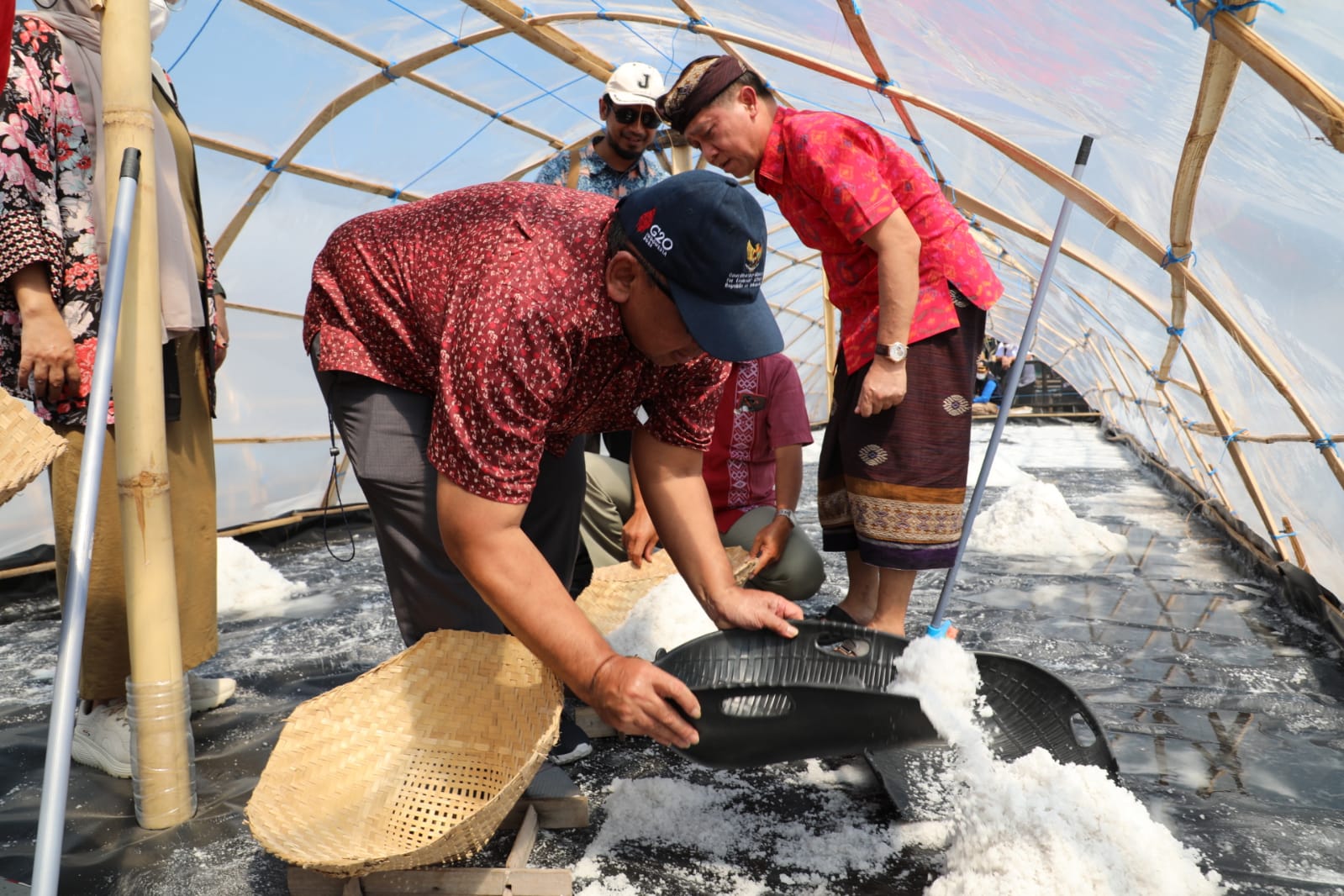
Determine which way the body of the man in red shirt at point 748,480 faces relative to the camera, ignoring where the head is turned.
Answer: toward the camera

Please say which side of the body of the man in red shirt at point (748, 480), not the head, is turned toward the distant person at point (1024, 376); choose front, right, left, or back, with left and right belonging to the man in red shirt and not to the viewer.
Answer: back

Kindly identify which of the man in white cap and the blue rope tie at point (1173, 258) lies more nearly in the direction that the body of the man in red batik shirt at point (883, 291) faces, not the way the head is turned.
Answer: the man in white cap

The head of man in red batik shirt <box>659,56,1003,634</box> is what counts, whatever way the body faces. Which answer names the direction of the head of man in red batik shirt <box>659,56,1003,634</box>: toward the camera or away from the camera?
toward the camera

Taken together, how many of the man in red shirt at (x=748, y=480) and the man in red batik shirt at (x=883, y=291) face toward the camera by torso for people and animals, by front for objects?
1

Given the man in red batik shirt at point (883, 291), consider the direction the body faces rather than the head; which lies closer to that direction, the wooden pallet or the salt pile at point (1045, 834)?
the wooden pallet

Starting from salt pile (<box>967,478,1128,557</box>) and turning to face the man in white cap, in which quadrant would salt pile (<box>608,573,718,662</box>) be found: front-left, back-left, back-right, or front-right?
front-left

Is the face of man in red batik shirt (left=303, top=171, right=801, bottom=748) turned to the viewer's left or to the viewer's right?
to the viewer's right

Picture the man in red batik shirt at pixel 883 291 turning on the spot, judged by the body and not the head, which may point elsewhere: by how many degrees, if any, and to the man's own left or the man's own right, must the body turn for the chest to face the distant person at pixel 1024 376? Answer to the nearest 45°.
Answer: approximately 90° to the man's own right

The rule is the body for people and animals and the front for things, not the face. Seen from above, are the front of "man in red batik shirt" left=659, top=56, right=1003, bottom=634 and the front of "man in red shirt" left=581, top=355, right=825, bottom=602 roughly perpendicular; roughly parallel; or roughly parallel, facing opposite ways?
roughly perpendicular

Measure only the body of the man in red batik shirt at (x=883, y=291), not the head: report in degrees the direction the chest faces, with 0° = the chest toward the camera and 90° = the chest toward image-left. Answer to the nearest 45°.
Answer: approximately 90°

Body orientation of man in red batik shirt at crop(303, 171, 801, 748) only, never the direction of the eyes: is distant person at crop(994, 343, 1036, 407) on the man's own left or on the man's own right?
on the man's own left
